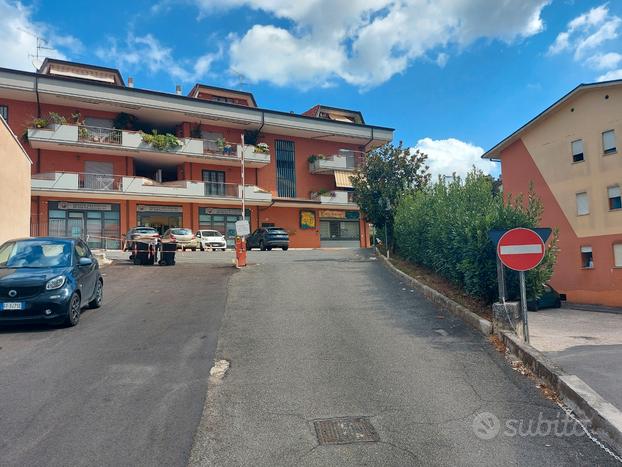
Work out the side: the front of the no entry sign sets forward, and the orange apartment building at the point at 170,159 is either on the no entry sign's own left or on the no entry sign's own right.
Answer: on the no entry sign's own right

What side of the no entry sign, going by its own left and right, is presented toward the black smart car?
right

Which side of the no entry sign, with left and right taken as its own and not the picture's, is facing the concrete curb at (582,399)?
front

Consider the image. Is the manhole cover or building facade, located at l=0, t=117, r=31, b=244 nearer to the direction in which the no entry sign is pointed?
the manhole cover

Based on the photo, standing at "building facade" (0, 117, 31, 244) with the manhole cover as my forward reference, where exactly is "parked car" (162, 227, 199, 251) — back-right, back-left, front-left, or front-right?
back-left

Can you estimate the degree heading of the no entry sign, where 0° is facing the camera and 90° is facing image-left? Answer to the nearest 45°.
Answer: approximately 0°

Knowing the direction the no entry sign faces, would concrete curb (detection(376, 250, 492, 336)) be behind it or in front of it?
behind

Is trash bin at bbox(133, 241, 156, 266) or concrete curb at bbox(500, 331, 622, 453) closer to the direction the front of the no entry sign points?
the concrete curb

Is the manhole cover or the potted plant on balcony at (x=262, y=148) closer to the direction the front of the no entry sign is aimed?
the manhole cover

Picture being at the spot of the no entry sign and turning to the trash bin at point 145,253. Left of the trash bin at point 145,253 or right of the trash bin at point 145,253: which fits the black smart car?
left

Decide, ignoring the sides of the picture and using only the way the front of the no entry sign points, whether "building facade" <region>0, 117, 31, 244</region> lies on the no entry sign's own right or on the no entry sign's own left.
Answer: on the no entry sign's own right

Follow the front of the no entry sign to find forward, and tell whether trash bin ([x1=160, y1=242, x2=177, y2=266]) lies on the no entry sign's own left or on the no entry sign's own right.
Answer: on the no entry sign's own right
